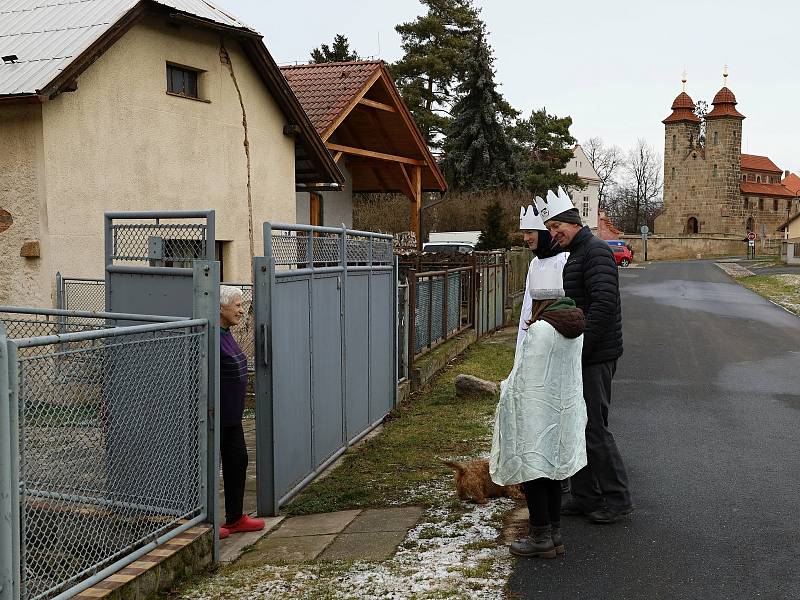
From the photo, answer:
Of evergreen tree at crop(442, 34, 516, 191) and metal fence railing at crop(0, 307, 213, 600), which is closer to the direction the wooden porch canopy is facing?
the metal fence railing

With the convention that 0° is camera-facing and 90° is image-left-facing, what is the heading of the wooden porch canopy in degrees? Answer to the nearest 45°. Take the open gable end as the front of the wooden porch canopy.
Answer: approximately 315°

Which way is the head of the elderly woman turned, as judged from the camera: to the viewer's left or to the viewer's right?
to the viewer's right

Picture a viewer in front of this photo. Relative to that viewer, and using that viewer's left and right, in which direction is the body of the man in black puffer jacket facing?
facing to the left of the viewer

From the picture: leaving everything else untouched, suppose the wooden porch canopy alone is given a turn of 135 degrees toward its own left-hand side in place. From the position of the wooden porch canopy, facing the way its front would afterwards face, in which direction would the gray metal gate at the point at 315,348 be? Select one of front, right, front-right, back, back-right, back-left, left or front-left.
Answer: back

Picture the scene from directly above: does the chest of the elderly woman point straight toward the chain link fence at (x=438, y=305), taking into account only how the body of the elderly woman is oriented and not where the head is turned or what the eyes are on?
no

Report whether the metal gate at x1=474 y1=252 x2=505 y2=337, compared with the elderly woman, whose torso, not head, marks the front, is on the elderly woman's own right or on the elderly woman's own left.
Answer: on the elderly woman's own left

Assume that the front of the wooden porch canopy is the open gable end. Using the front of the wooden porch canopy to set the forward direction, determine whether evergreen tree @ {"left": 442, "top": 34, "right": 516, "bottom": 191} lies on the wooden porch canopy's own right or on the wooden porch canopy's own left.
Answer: on the wooden porch canopy's own left

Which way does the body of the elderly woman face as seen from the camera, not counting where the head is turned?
to the viewer's right

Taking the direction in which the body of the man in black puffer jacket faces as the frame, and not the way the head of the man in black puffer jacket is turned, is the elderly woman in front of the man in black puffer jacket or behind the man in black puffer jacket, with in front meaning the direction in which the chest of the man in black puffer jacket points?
in front

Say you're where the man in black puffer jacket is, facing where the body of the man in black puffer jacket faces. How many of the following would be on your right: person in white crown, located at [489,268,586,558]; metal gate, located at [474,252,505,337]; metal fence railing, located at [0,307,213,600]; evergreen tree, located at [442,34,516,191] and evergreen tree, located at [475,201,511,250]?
3
